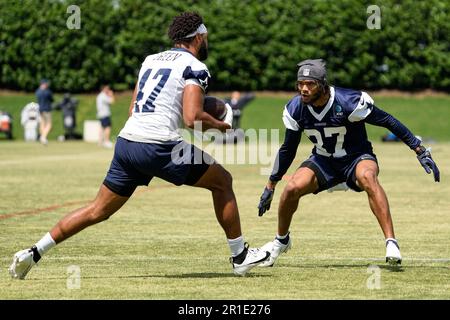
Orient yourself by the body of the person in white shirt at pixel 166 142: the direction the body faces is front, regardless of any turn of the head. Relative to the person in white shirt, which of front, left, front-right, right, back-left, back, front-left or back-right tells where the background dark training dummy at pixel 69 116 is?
front-left

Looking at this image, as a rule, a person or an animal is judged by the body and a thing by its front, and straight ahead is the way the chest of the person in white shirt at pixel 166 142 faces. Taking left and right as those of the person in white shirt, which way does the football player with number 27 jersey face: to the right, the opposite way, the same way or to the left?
the opposite way

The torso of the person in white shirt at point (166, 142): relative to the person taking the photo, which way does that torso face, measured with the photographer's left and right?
facing away from the viewer and to the right of the viewer

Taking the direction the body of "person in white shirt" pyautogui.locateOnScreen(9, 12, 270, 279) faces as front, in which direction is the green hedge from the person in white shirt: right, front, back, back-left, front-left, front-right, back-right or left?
front-left

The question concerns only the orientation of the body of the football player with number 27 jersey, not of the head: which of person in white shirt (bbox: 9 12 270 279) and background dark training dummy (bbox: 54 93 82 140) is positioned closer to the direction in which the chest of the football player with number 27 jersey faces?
the person in white shirt

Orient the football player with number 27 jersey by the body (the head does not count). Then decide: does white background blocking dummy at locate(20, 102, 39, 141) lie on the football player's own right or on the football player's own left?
on the football player's own right

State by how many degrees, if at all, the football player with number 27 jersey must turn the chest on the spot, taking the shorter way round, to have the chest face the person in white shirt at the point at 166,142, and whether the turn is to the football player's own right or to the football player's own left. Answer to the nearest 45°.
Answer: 0° — they already face them

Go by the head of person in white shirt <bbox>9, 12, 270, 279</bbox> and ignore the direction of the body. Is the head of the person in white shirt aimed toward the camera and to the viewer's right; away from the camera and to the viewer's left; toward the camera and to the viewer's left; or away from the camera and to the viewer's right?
away from the camera and to the viewer's right

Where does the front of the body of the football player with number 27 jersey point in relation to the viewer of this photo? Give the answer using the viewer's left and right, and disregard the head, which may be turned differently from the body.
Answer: facing the viewer and to the left of the viewer
